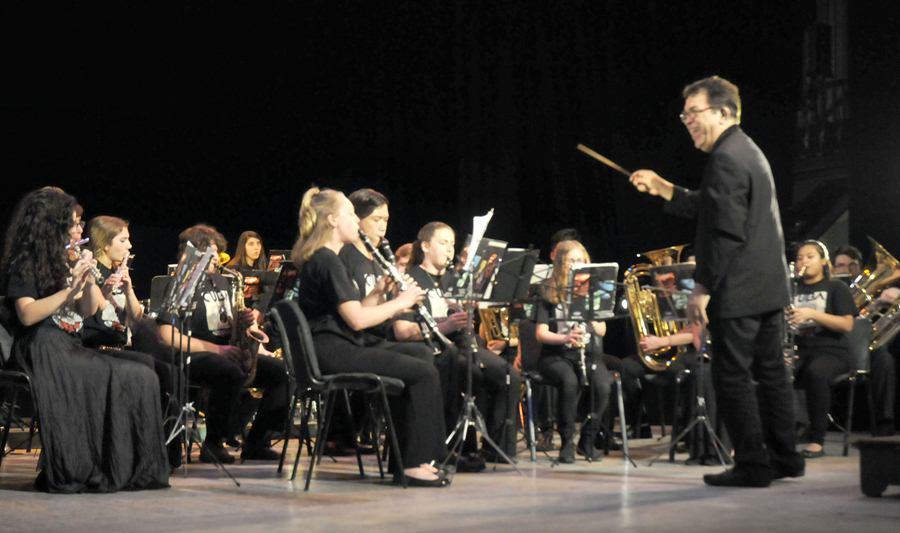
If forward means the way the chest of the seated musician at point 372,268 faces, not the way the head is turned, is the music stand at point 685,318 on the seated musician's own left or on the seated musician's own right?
on the seated musician's own left

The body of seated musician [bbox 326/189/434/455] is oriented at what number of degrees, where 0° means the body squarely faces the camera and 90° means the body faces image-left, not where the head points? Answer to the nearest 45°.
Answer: approximately 315°

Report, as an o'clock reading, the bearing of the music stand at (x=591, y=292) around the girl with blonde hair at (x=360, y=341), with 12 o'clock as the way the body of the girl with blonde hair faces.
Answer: The music stand is roughly at 11 o'clock from the girl with blonde hair.

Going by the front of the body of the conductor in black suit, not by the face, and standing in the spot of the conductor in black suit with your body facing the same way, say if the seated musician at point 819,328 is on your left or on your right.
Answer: on your right

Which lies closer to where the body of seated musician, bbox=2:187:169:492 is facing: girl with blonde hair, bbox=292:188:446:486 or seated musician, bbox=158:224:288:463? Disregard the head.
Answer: the girl with blonde hair

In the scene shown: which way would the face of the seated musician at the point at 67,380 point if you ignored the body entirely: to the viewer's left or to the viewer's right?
to the viewer's right

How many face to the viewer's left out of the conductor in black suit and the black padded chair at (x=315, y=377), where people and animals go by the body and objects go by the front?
1

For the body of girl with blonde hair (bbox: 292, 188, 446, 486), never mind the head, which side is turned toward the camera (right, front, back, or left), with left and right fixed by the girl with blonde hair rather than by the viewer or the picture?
right

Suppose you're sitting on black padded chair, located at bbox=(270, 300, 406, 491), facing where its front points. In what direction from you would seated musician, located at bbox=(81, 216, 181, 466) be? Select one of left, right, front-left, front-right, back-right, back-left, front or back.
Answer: back-left

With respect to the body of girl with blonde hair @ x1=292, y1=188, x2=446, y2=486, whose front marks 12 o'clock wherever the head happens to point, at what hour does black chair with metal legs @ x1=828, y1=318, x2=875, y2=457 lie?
The black chair with metal legs is roughly at 11 o'clock from the girl with blonde hair.

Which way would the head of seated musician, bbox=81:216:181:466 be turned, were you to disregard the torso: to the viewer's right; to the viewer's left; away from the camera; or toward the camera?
to the viewer's right

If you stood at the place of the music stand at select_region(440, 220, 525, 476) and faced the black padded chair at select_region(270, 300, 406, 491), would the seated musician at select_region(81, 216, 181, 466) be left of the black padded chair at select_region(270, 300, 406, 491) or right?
right

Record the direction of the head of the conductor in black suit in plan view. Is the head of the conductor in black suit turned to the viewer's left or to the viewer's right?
to the viewer's left

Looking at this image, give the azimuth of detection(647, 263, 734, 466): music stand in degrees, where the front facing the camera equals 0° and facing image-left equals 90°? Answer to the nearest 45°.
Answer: approximately 180°

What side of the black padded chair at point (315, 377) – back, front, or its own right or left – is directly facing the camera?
right
